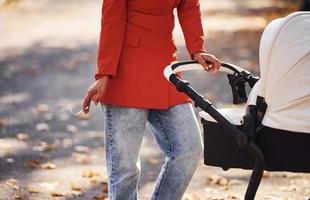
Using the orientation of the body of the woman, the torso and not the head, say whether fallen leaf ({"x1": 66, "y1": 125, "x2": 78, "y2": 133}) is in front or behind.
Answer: behind

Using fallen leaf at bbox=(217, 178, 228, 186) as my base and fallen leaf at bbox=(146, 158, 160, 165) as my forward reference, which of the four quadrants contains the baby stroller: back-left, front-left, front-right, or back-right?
back-left

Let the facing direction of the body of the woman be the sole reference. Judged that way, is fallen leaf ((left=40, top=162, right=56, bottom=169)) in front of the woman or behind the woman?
behind

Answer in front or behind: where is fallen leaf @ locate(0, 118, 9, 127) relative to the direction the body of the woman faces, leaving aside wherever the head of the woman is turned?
behind

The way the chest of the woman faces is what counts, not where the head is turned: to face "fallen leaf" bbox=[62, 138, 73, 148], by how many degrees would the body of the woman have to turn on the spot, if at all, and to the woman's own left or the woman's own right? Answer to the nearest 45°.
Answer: approximately 135° to the woman's own left

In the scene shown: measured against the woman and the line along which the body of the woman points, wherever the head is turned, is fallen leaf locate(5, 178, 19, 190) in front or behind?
behind

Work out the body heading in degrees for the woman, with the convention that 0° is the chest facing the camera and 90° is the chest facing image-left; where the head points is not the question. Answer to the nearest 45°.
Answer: approximately 315°
